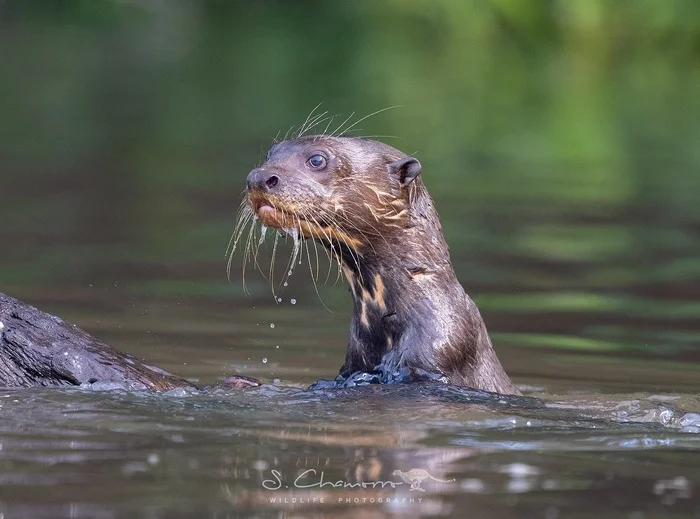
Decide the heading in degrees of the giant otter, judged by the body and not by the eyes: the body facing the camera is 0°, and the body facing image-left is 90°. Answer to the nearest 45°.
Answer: approximately 90°
